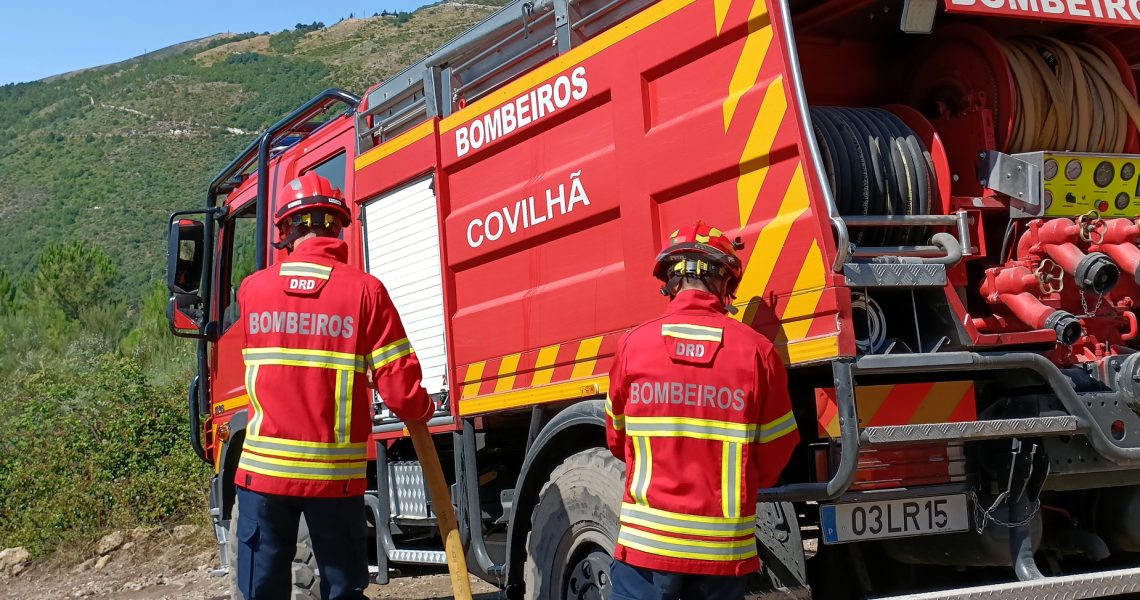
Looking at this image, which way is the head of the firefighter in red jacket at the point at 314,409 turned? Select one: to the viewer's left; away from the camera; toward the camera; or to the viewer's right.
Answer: away from the camera

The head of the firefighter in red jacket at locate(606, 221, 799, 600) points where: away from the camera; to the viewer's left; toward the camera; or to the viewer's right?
away from the camera

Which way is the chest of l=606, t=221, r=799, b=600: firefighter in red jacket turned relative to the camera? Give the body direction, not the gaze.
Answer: away from the camera

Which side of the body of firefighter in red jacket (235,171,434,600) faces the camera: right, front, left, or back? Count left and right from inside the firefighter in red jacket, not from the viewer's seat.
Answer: back

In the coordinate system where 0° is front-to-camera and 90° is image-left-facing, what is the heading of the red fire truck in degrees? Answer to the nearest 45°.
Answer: approximately 135°

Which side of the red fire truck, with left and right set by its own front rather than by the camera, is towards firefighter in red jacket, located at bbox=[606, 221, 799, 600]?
left
